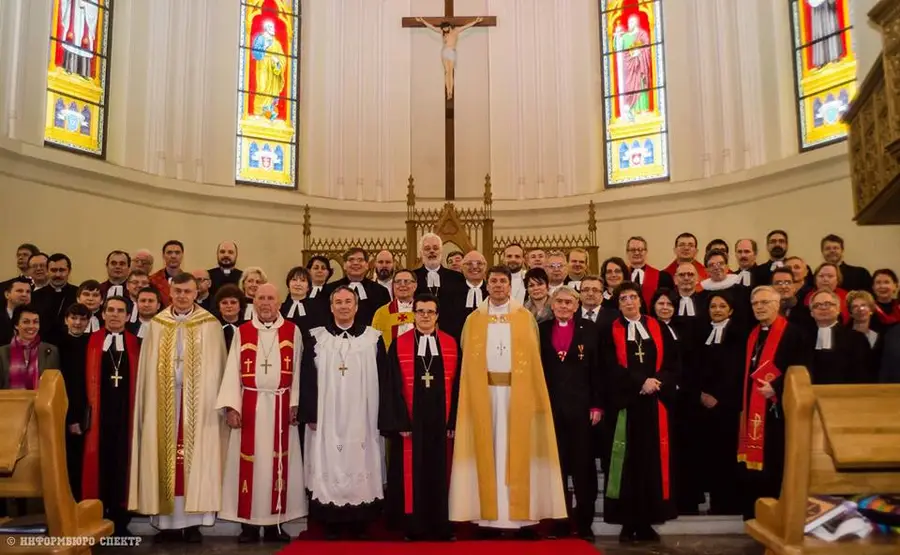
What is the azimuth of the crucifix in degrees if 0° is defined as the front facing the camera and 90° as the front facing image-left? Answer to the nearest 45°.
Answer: approximately 0°

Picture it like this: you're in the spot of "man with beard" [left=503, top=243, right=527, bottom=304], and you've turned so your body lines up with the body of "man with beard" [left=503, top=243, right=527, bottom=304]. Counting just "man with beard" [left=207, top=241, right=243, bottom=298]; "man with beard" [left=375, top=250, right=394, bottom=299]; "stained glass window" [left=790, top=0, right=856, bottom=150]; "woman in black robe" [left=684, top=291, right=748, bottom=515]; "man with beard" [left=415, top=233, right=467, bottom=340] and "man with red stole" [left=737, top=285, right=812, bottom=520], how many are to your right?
3

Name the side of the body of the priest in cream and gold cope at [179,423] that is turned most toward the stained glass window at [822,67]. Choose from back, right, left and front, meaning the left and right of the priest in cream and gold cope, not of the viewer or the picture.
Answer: left

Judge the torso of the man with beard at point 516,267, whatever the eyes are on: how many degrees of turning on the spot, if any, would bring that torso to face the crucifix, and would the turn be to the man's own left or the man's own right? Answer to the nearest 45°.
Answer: approximately 180°

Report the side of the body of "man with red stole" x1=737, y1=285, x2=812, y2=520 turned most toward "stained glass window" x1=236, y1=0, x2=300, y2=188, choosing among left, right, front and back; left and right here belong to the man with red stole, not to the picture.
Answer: right

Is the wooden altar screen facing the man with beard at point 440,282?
yes

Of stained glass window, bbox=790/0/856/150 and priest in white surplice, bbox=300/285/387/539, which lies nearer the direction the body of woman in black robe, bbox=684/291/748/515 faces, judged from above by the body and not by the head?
the priest in white surplice
